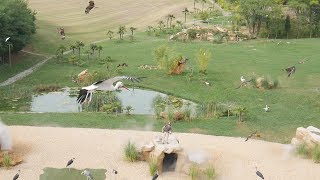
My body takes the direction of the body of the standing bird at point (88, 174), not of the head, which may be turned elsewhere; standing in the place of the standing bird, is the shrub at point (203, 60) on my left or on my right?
on my right

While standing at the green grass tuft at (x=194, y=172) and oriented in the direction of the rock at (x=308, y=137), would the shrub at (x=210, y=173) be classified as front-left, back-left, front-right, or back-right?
front-right
